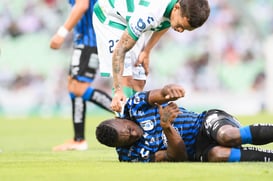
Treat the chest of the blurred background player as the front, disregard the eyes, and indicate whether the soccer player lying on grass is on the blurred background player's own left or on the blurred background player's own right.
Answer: on the blurred background player's own left
